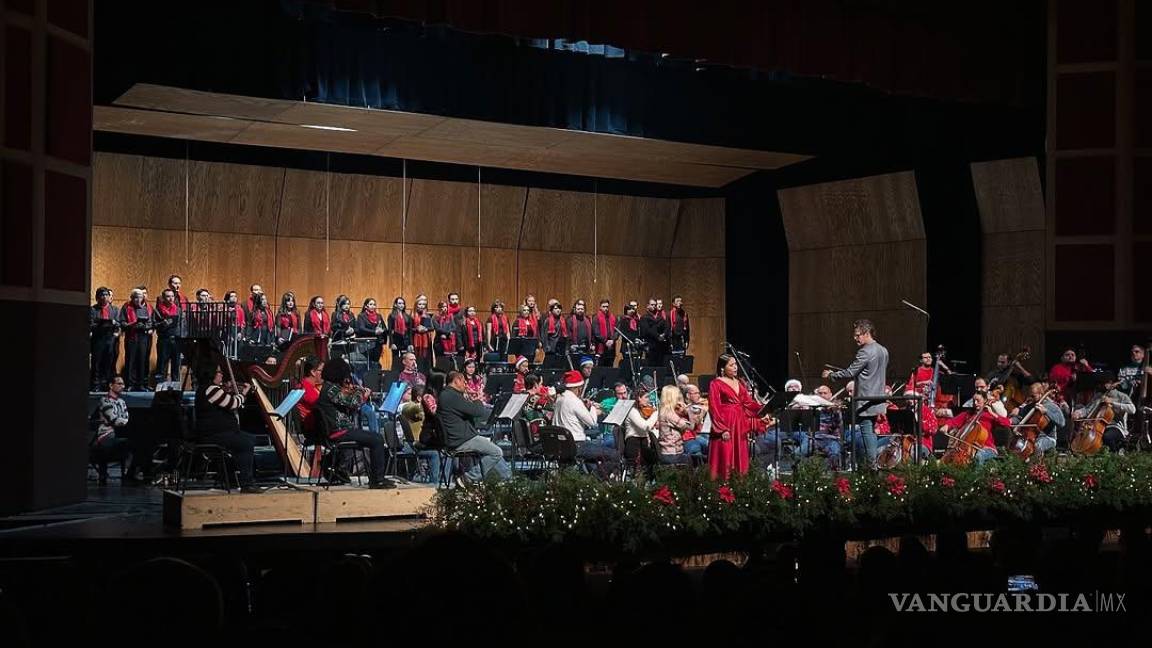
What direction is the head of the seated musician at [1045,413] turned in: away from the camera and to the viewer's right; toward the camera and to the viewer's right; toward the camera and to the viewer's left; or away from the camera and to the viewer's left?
toward the camera and to the viewer's left

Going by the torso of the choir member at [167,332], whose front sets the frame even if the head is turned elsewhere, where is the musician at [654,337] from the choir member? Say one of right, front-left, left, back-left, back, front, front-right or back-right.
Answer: front-left

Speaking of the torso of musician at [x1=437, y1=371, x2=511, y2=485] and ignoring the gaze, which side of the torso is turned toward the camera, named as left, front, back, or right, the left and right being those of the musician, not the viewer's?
right

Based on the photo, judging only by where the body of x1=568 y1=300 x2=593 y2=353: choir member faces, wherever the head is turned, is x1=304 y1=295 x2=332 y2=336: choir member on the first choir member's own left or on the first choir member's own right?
on the first choir member's own right

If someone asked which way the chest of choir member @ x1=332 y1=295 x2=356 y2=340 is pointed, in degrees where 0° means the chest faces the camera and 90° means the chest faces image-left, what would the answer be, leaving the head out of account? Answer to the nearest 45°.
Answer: approximately 315°

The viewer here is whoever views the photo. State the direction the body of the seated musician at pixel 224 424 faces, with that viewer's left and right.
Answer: facing to the right of the viewer

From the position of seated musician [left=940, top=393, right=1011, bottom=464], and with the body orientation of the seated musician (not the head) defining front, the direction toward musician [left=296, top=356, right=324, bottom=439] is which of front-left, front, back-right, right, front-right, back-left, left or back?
front

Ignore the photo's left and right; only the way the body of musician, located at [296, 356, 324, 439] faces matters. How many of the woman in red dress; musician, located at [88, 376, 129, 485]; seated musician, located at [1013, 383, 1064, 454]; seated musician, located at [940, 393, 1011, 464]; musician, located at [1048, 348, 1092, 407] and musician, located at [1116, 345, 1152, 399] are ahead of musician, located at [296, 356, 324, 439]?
5

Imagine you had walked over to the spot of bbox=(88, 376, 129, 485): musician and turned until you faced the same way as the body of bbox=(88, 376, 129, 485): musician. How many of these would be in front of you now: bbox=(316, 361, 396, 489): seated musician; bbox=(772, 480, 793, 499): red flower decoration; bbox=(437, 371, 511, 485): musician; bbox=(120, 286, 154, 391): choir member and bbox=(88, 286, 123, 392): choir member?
3

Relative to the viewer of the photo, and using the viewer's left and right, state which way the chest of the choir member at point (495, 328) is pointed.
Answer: facing the viewer and to the right of the viewer

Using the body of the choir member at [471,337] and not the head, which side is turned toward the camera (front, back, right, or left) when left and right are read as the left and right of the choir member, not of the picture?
front

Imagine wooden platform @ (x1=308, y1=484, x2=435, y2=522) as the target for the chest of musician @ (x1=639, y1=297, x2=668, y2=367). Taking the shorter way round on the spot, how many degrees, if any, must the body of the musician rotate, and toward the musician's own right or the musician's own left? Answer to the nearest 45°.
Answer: approximately 45° to the musician's own right

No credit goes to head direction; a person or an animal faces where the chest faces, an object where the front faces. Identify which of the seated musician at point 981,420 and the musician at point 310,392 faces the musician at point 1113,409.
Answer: the musician at point 310,392

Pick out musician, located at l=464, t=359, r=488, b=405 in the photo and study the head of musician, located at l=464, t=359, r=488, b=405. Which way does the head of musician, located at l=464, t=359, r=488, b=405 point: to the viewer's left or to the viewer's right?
to the viewer's right

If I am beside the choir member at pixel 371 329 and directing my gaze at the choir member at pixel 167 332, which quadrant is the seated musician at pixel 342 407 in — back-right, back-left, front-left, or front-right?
front-left
